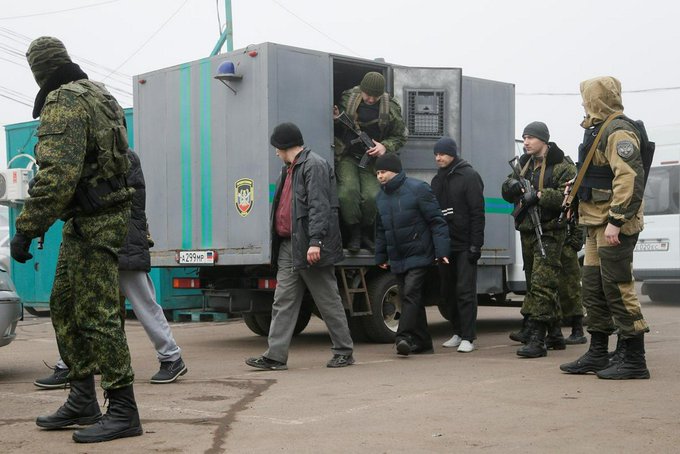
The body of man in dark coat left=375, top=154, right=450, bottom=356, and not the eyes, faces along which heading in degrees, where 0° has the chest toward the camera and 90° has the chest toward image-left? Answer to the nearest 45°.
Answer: approximately 45°

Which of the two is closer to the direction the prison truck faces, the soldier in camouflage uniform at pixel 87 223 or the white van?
the white van

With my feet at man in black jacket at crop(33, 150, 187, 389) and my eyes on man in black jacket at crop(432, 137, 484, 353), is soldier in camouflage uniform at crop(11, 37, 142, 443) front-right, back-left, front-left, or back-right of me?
back-right

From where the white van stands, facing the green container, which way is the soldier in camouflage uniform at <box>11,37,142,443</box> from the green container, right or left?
left

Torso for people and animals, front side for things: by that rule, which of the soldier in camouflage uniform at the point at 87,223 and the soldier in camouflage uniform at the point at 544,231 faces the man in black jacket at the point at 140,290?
the soldier in camouflage uniform at the point at 544,231

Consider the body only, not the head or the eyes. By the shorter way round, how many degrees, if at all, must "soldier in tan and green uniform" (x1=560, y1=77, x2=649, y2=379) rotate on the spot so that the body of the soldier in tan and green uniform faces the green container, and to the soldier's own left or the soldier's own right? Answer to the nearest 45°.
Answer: approximately 45° to the soldier's own right

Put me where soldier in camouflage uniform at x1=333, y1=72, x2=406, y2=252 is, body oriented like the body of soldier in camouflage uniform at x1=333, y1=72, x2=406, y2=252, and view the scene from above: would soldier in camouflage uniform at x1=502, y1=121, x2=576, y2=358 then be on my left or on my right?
on my left

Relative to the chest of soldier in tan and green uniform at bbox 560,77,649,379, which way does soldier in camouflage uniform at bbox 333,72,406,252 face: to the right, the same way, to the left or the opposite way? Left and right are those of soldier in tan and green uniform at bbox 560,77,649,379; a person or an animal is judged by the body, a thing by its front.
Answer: to the left

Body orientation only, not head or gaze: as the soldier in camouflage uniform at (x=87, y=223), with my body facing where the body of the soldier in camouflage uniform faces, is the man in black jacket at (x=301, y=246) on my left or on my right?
on my right

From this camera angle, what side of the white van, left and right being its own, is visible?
back
